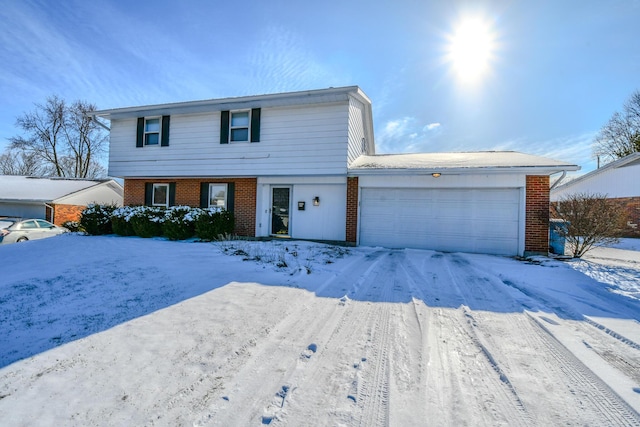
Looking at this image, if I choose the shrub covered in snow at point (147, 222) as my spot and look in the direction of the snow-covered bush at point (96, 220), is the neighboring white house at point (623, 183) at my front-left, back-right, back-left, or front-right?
back-right

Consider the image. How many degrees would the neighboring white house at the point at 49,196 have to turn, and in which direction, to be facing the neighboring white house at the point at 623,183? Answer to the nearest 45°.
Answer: approximately 90° to its left

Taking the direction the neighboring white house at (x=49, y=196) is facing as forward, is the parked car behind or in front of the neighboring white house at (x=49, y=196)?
in front

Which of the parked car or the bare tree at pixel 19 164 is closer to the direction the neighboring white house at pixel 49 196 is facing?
the parked car

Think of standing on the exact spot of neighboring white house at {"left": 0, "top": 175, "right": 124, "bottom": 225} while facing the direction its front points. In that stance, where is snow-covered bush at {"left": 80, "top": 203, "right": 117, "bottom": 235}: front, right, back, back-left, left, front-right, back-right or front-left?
front-left

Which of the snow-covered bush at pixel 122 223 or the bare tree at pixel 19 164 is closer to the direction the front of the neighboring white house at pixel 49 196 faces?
the snow-covered bush

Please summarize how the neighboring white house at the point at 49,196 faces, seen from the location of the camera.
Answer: facing the viewer and to the left of the viewer

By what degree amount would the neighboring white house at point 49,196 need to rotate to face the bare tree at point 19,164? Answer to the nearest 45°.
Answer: approximately 135° to its right

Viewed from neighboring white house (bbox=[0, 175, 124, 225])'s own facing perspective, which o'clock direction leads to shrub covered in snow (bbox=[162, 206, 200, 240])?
The shrub covered in snow is roughly at 10 o'clock from the neighboring white house.

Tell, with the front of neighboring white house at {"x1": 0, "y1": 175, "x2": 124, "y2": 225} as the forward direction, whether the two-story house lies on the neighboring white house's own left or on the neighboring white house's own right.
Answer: on the neighboring white house's own left

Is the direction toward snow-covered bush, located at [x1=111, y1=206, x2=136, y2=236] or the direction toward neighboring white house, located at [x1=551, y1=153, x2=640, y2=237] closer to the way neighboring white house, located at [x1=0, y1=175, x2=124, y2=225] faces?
the snow-covered bush

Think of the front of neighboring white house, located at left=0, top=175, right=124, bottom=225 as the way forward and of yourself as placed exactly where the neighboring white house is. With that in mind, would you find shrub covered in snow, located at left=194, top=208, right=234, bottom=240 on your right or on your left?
on your left

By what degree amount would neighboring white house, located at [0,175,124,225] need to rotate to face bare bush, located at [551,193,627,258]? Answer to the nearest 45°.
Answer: approximately 90° to its left
